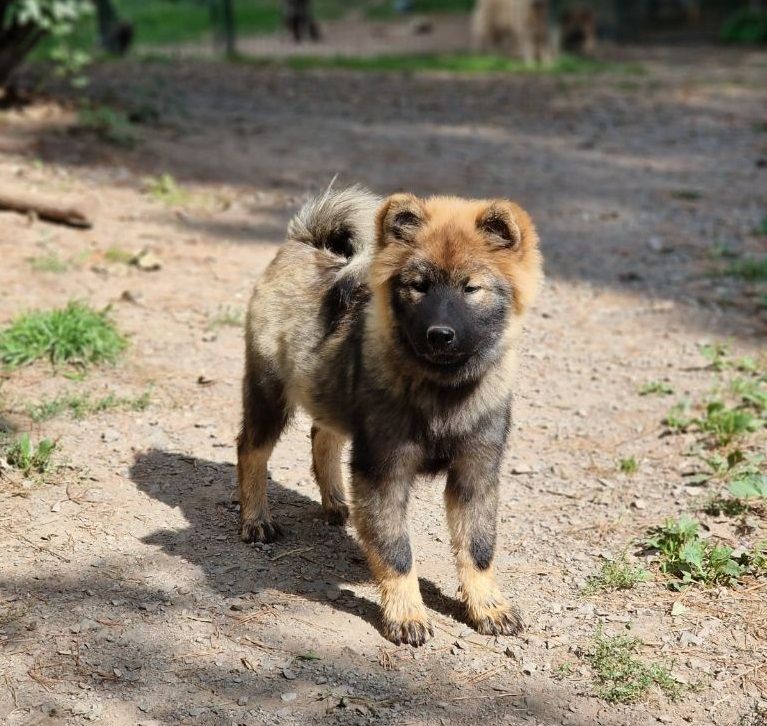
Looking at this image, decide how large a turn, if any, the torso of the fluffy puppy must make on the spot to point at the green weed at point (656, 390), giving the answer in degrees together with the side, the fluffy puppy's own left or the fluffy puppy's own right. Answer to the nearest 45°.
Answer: approximately 90° to the fluffy puppy's own left

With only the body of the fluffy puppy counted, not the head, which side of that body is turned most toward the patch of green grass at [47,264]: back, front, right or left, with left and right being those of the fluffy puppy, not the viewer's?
back

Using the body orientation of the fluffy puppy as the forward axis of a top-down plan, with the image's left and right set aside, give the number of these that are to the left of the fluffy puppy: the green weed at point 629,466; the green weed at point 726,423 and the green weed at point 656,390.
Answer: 3

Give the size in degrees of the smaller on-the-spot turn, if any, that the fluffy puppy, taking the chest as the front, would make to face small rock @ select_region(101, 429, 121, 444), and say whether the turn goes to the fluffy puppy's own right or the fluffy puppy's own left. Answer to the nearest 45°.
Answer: approximately 180°

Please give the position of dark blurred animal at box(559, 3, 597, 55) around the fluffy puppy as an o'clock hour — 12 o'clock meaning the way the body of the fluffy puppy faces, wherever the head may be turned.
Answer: The dark blurred animal is roughly at 8 o'clock from the fluffy puppy.

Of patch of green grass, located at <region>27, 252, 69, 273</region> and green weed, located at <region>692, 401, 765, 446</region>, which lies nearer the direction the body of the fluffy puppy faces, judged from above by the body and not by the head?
the green weed

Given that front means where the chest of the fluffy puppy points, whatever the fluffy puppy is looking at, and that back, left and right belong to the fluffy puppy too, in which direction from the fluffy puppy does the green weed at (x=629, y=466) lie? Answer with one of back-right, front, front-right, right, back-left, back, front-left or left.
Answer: left

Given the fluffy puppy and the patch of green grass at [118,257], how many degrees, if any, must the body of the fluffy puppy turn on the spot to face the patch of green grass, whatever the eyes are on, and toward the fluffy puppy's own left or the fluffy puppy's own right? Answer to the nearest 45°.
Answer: approximately 180°

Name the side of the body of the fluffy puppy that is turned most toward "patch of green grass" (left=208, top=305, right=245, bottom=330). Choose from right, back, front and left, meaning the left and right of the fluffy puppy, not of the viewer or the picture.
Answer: back

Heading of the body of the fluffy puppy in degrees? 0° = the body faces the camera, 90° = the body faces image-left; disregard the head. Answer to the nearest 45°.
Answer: approximately 315°

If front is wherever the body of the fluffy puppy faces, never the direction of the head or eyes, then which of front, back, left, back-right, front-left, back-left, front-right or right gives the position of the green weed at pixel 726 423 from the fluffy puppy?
left

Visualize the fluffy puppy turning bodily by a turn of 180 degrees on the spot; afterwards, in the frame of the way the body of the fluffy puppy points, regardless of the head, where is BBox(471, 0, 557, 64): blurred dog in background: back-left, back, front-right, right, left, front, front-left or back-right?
front-right
